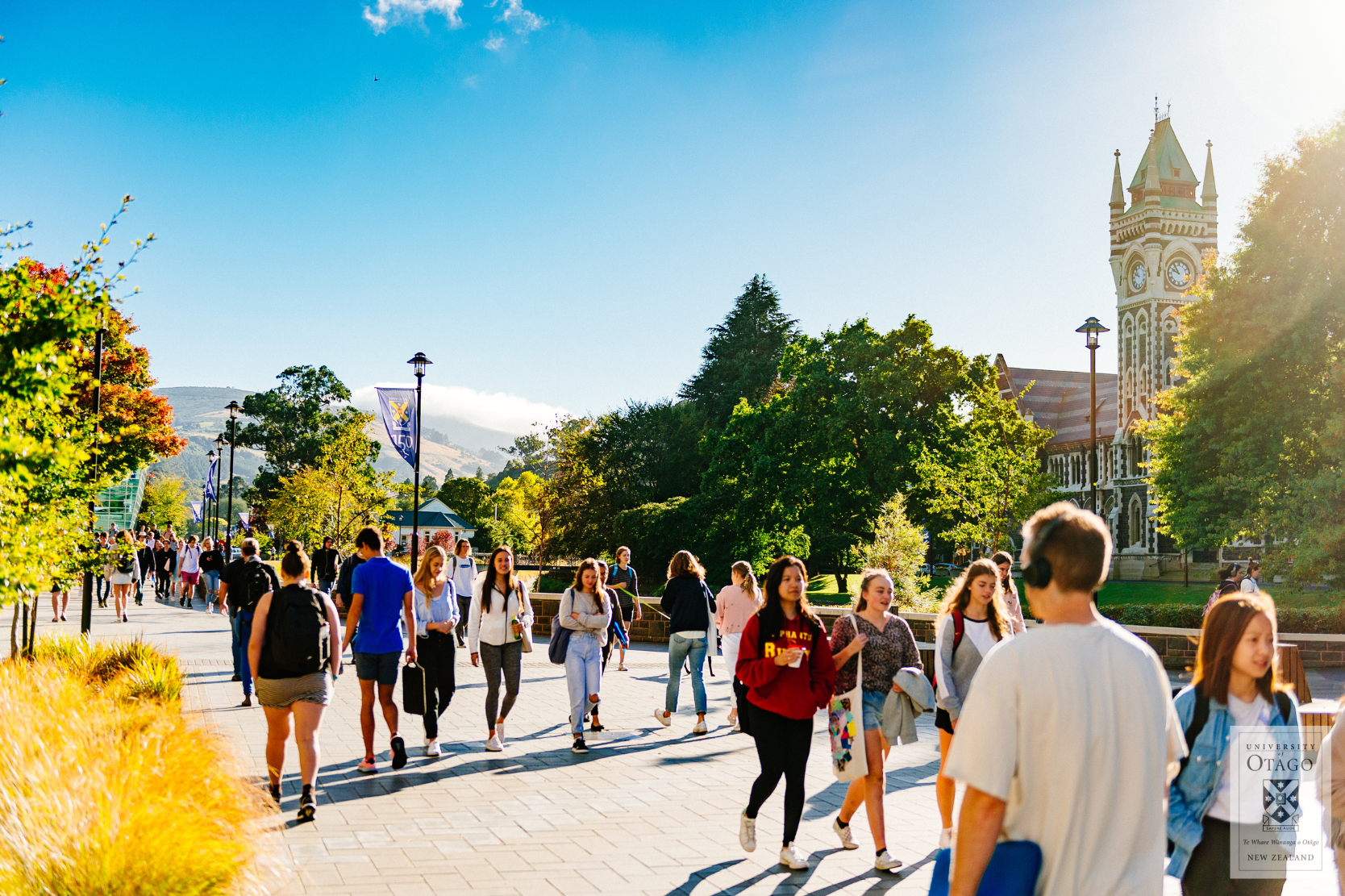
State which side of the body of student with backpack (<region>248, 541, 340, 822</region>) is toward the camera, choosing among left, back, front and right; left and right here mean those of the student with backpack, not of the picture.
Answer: back

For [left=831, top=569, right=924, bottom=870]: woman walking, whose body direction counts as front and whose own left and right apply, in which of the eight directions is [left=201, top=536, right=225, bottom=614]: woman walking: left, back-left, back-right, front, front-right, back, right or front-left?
back

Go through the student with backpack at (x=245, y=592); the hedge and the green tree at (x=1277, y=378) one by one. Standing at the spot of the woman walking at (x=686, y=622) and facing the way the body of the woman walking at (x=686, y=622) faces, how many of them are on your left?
1

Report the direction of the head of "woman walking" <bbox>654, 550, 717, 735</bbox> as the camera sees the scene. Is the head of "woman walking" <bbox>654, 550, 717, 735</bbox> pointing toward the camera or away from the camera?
away from the camera

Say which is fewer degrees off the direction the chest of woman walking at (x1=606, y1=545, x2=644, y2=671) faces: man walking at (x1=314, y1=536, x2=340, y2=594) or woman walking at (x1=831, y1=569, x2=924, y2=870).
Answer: the woman walking

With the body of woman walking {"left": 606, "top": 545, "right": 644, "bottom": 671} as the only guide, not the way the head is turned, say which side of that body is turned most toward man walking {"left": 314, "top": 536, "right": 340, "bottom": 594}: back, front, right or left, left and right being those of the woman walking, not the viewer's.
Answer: right

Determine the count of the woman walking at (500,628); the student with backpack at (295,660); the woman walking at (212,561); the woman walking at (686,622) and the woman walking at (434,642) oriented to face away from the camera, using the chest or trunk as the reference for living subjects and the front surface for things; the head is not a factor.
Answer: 2

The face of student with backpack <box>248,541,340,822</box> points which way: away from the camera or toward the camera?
away from the camera

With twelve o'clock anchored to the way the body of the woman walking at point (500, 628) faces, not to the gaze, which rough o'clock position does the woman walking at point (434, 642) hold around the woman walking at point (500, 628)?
the woman walking at point (434, 642) is roughly at 2 o'clock from the woman walking at point (500, 628).

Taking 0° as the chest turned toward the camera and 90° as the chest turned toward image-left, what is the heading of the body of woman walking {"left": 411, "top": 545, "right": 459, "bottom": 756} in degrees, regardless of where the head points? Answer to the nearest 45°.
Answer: approximately 0°

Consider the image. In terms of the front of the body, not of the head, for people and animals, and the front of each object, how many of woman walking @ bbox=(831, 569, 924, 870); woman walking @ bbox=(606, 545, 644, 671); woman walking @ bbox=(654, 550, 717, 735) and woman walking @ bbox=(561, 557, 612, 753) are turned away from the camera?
1

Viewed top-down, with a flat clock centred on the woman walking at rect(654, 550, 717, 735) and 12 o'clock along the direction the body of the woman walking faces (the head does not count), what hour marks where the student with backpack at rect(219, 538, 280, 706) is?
The student with backpack is roughly at 9 o'clock from the woman walking.

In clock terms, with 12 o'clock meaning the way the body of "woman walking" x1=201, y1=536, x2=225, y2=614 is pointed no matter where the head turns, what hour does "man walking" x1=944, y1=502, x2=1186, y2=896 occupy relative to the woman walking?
The man walking is roughly at 12 o'clock from the woman walking.
